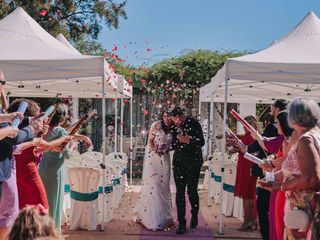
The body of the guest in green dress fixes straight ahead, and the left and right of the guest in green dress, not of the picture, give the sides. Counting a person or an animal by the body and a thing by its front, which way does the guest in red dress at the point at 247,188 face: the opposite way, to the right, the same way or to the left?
the opposite way

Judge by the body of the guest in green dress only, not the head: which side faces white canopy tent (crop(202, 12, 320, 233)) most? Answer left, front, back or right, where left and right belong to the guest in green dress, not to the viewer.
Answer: front

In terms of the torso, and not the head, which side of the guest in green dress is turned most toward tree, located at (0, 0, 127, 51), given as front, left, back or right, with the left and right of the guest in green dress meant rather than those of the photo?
left

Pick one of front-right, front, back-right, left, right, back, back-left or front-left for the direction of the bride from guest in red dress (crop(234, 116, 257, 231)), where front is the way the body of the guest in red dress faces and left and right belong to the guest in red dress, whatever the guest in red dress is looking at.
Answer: front

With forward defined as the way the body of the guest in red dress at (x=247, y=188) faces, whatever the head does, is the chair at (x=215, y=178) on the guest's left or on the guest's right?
on the guest's right

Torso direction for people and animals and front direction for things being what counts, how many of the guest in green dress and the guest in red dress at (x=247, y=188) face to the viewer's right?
1

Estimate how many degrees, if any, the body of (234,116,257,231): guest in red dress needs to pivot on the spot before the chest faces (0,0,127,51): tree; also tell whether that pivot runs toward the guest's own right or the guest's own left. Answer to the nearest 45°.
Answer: approximately 45° to the guest's own right

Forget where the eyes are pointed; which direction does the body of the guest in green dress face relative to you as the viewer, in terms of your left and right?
facing to the right of the viewer

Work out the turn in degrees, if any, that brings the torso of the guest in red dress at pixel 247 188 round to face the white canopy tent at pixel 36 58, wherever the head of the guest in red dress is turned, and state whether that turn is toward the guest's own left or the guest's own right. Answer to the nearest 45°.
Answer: approximately 45° to the guest's own left

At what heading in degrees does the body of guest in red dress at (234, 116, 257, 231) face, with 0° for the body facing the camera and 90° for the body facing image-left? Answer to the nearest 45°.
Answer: approximately 90°

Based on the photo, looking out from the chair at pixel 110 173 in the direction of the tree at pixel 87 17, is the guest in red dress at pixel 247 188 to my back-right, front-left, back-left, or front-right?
back-right

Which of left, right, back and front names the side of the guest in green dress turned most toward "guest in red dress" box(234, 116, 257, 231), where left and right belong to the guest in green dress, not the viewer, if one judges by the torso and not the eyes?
front

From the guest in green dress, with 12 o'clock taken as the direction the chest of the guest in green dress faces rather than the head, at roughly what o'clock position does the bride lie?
The bride is roughly at 11 o'clock from the guest in green dress.
